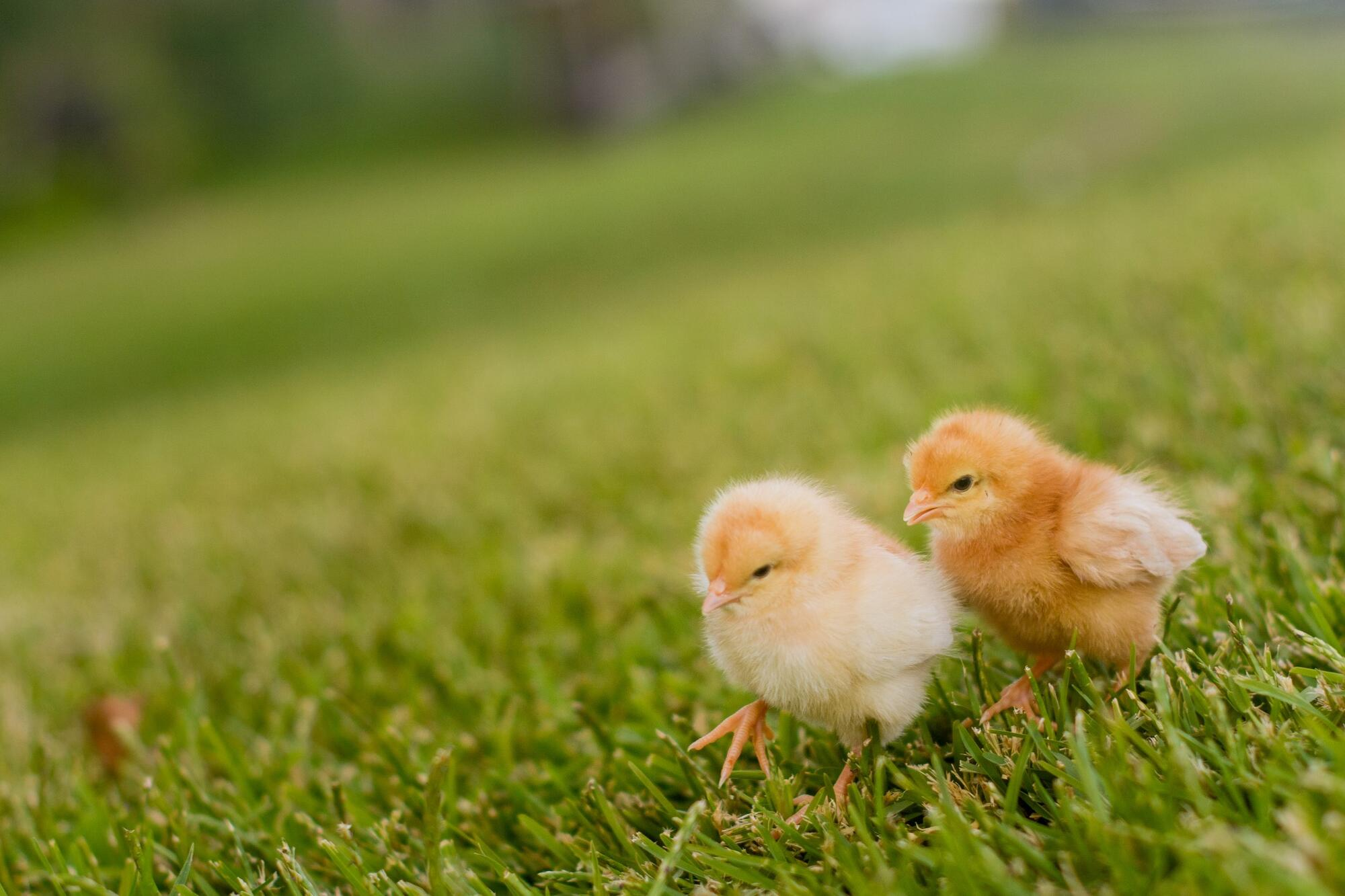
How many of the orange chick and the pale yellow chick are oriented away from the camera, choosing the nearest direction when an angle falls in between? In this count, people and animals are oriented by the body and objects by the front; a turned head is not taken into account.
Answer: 0

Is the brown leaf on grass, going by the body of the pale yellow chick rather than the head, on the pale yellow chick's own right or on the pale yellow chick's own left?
on the pale yellow chick's own right

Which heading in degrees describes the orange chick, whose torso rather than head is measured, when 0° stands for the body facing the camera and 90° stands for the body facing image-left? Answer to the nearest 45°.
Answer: approximately 45°

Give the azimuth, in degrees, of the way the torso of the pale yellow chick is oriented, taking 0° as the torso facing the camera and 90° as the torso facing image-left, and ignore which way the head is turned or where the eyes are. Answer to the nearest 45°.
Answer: approximately 45°
